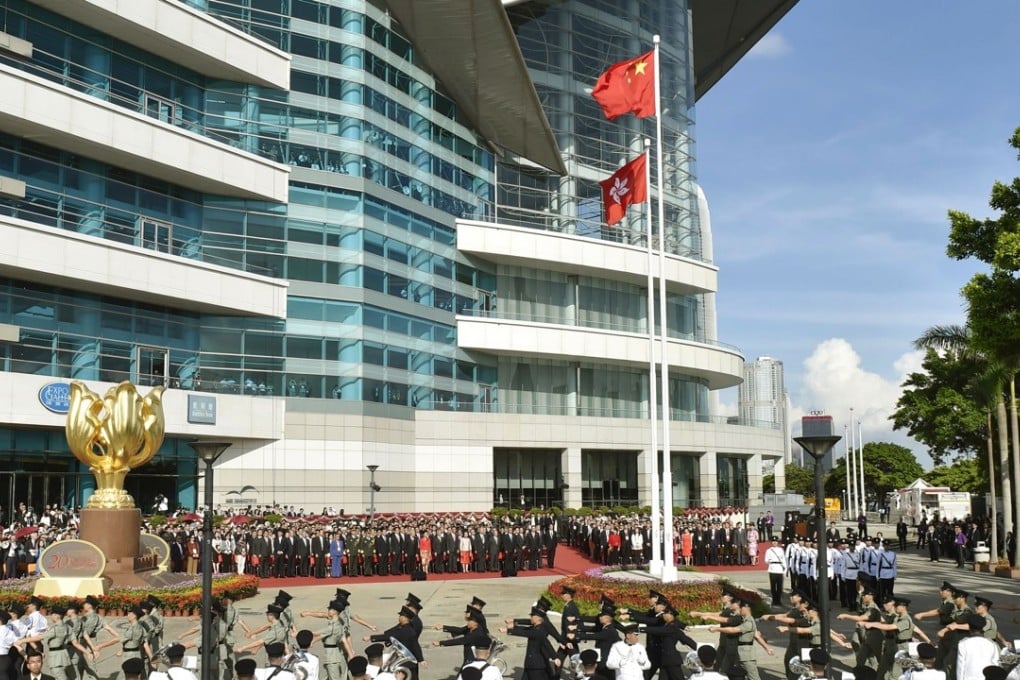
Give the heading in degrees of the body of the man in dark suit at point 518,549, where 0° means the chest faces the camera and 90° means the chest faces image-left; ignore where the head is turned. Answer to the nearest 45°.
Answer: approximately 0°

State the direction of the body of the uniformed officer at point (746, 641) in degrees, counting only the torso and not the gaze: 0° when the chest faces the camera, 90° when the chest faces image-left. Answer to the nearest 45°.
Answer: approximately 90°

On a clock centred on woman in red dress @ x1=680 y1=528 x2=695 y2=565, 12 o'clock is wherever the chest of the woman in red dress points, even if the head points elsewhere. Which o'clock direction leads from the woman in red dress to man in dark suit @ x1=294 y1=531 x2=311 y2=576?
The man in dark suit is roughly at 2 o'clock from the woman in red dress.

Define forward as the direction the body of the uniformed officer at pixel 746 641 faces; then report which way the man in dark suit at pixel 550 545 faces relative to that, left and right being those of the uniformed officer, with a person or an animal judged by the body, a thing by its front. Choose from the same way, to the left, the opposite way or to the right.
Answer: to the left

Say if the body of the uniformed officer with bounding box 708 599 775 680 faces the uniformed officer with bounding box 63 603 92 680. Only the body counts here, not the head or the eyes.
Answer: yes

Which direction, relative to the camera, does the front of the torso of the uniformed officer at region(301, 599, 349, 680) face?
to the viewer's left

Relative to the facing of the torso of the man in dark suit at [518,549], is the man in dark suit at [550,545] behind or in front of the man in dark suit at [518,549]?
behind

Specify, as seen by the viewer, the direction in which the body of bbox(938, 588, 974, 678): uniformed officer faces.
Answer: to the viewer's left
